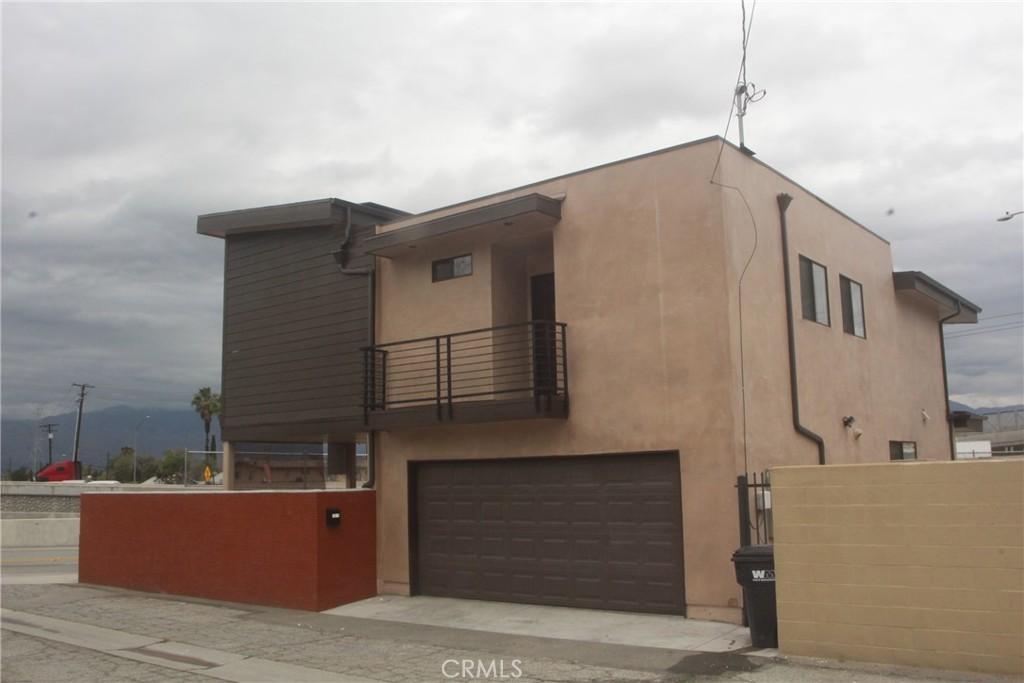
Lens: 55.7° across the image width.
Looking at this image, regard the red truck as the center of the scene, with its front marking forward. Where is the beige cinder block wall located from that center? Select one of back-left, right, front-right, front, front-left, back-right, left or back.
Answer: left

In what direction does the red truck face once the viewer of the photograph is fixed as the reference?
facing to the left of the viewer

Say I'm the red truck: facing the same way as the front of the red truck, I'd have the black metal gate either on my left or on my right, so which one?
on my left

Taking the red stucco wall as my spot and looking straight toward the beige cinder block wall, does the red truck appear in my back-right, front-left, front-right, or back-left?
back-left

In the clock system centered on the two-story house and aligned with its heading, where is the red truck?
The red truck is roughly at 3 o'clock from the two-story house.

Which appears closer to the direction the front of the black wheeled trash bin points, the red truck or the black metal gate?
the red truck

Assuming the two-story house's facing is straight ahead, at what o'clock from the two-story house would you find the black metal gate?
The black metal gate is roughly at 9 o'clock from the two-story house.

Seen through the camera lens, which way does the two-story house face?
facing the viewer and to the left of the viewer

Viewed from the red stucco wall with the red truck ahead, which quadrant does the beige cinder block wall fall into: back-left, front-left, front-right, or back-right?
back-right

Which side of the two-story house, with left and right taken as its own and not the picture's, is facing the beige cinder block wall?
left

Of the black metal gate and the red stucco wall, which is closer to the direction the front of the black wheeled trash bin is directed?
the red stucco wall
